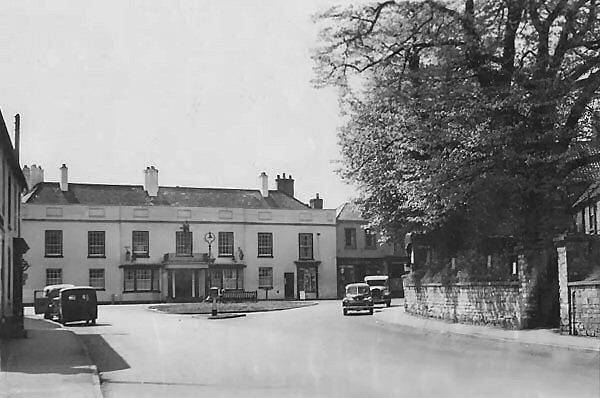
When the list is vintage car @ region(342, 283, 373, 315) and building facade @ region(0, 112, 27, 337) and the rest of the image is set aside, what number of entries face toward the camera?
1

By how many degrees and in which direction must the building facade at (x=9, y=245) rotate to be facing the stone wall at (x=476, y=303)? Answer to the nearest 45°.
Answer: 0° — it already faces it

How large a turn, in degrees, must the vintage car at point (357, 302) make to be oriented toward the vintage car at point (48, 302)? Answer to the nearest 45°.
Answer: approximately 90° to its right

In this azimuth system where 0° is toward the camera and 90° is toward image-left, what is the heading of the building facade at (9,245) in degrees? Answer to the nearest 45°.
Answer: approximately 270°

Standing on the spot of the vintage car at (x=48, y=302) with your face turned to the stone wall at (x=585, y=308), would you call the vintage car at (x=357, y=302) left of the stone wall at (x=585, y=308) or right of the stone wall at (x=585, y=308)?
left

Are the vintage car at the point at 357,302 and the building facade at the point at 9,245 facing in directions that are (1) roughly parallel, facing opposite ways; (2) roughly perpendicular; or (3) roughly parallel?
roughly perpendicular

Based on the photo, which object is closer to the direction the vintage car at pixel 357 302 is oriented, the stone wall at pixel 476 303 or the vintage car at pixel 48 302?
the stone wall

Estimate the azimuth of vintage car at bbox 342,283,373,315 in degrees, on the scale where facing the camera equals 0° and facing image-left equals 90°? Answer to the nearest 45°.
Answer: approximately 0°
